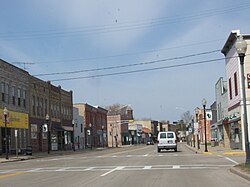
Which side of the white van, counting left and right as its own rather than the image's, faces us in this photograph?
back

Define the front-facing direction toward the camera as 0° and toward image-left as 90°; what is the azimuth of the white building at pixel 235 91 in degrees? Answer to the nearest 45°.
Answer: approximately 90°

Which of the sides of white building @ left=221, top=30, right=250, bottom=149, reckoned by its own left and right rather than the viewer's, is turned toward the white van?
front

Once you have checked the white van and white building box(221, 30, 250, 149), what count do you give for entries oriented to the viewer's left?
1

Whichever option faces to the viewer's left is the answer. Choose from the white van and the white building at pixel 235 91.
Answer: the white building
